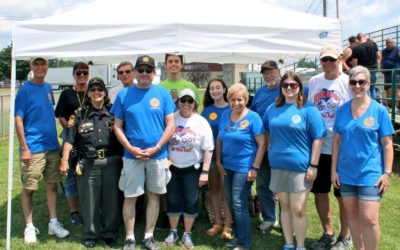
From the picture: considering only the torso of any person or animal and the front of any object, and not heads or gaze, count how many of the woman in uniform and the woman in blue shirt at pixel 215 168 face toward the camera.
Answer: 2

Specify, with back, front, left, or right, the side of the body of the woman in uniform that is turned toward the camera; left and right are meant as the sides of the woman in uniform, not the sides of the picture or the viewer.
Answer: front

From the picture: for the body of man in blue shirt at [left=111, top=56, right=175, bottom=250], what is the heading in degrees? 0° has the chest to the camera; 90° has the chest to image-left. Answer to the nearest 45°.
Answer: approximately 0°

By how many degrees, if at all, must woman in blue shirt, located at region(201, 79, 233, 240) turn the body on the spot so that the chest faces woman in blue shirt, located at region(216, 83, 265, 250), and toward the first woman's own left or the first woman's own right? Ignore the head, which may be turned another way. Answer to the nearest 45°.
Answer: approximately 45° to the first woman's own left

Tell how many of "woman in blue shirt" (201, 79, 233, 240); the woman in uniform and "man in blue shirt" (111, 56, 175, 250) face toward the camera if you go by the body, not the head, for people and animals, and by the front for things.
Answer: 3

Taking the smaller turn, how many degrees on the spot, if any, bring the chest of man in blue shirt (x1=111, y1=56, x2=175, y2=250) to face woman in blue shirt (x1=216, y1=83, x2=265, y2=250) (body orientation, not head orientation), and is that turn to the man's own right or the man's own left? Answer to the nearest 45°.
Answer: approximately 90° to the man's own left

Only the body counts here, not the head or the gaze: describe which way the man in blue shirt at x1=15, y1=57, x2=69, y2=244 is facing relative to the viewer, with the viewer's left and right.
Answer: facing the viewer and to the right of the viewer

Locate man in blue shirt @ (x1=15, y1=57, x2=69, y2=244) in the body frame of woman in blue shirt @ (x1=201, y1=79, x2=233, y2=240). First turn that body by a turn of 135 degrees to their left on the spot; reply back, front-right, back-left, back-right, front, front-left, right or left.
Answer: back-left

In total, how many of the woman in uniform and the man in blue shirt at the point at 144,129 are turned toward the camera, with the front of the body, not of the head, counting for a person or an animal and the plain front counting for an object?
2

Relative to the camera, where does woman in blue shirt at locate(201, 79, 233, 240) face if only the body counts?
toward the camera
